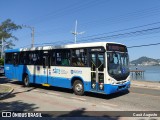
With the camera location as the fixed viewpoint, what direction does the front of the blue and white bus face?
facing the viewer and to the right of the viewer
